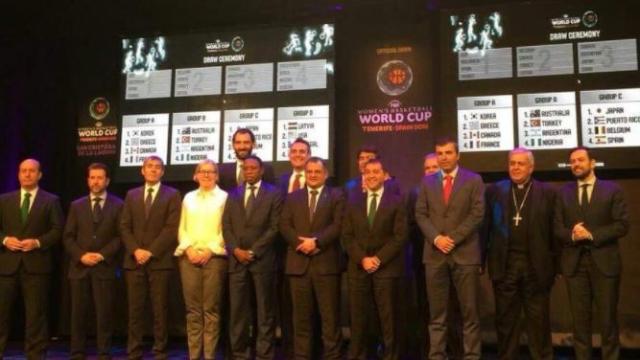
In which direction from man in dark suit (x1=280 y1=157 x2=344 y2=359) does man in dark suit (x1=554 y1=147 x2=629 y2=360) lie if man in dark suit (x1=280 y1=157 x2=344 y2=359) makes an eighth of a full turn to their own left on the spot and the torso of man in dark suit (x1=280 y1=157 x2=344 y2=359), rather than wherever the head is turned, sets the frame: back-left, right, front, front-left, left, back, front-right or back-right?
front-left

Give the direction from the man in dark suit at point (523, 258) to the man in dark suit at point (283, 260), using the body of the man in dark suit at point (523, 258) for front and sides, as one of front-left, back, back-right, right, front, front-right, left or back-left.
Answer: right

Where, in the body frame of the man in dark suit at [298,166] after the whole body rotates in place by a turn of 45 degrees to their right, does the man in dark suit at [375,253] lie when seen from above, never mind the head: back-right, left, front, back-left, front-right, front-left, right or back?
left

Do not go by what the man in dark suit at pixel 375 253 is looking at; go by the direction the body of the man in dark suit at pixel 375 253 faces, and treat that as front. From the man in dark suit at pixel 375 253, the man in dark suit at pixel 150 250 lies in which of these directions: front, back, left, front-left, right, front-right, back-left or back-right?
right

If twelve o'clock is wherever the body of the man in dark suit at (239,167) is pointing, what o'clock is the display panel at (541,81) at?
The display panel is roughly at 9 o'clock from the man in dark suit.
